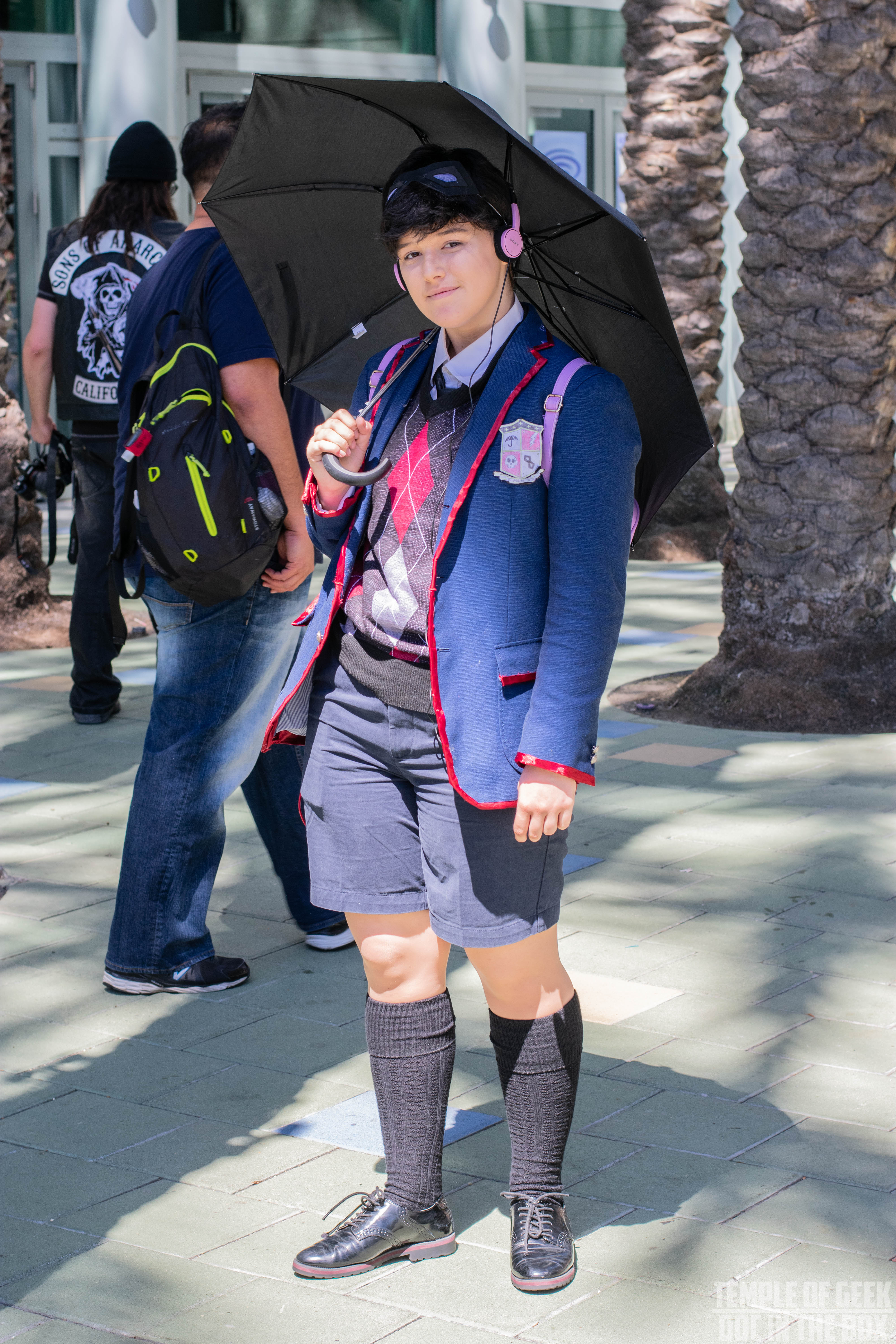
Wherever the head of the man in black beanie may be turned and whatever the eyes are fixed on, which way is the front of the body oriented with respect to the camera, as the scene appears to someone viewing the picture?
away from the camera

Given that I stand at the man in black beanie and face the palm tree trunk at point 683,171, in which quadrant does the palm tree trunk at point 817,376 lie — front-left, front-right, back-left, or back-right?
front-right

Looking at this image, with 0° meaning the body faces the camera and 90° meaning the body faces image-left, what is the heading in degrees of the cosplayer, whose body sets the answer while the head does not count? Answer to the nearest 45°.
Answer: approximately 45°

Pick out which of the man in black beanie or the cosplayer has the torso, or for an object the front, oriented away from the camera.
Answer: the man in black beanie

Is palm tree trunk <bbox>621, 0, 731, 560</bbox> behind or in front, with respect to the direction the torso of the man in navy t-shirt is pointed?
in front

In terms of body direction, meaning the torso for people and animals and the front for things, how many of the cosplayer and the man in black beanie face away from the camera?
1

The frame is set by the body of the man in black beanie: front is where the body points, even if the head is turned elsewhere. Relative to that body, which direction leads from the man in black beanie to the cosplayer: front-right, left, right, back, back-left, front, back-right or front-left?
back

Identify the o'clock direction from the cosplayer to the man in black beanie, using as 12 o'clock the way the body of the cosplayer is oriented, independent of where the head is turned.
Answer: The man in black beanie is roughly at 4 o'clock from the cosplayer.

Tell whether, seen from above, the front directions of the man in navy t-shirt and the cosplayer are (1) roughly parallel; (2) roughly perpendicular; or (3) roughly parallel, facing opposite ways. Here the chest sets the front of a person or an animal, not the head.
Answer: roughly parallel, facing opposite ways

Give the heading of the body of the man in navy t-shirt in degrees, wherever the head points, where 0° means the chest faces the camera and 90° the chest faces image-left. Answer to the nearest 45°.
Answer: approximately 225°

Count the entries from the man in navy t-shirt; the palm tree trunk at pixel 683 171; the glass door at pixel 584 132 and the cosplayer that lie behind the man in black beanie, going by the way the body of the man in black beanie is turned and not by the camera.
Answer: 2

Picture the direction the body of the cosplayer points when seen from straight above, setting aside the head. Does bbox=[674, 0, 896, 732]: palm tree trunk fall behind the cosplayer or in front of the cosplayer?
behind
